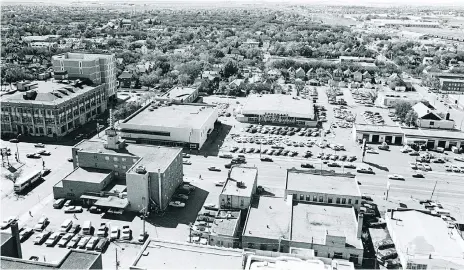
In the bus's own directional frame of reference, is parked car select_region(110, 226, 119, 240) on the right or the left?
on its left

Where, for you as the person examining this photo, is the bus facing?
facing the viewer and to the left of the viewer
